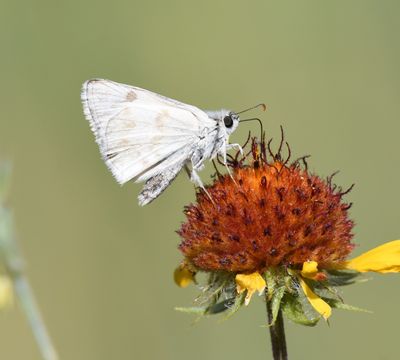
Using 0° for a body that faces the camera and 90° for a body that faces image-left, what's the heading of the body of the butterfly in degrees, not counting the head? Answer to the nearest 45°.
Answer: approximately 270°

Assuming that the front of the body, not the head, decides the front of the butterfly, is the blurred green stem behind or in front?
behind
